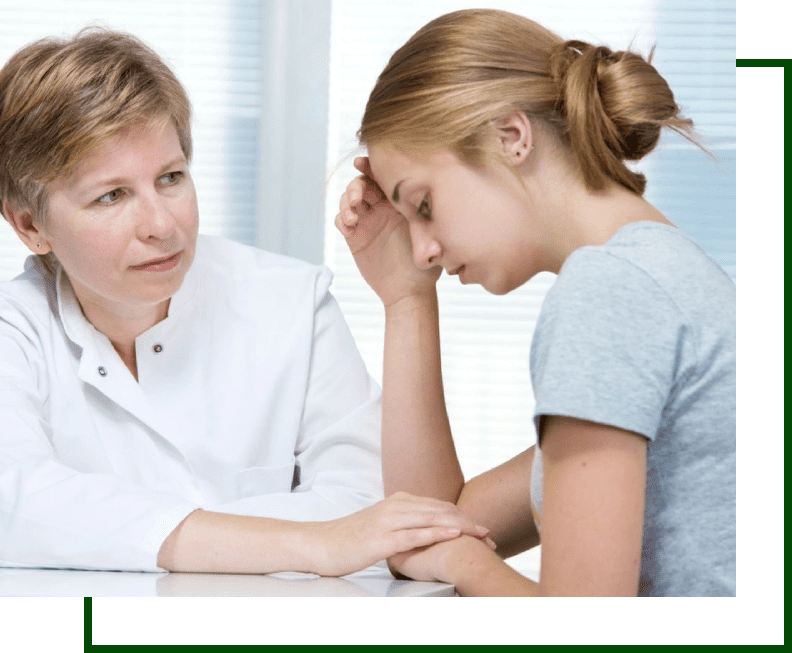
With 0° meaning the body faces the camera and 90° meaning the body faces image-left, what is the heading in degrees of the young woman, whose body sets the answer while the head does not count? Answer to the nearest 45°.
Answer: approximately 90°

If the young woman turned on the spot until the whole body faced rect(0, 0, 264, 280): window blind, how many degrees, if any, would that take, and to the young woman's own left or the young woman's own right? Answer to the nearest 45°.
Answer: approximately 45° to the young woman's own right

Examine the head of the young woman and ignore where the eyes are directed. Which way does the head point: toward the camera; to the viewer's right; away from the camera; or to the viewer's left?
to the viewer's left

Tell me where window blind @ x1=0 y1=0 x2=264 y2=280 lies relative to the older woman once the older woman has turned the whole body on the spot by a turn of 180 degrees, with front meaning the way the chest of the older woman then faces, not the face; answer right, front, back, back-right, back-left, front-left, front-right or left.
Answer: front-right

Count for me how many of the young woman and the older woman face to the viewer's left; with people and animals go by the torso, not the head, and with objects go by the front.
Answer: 1

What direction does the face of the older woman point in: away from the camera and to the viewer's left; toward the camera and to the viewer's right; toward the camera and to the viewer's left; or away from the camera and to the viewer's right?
toward the camera and to the viewer's right
